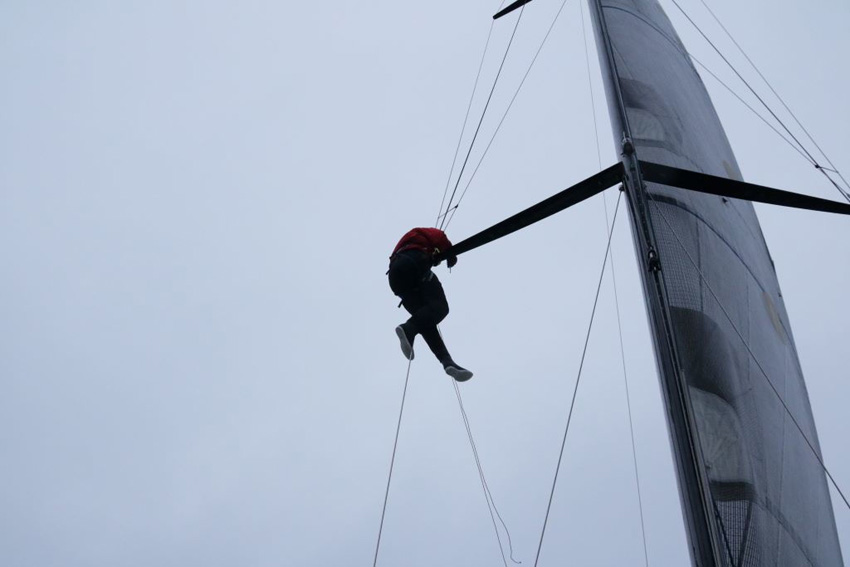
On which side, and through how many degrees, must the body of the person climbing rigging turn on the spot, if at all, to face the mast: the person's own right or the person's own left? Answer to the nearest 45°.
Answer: approximately 45° to the person's own right

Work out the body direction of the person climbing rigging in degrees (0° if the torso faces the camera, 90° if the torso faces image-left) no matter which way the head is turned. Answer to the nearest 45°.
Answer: approximately 270°

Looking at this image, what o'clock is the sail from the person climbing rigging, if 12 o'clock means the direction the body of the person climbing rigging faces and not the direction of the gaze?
The sail is roughly at 1 o'clock from the person climbing rigging.
